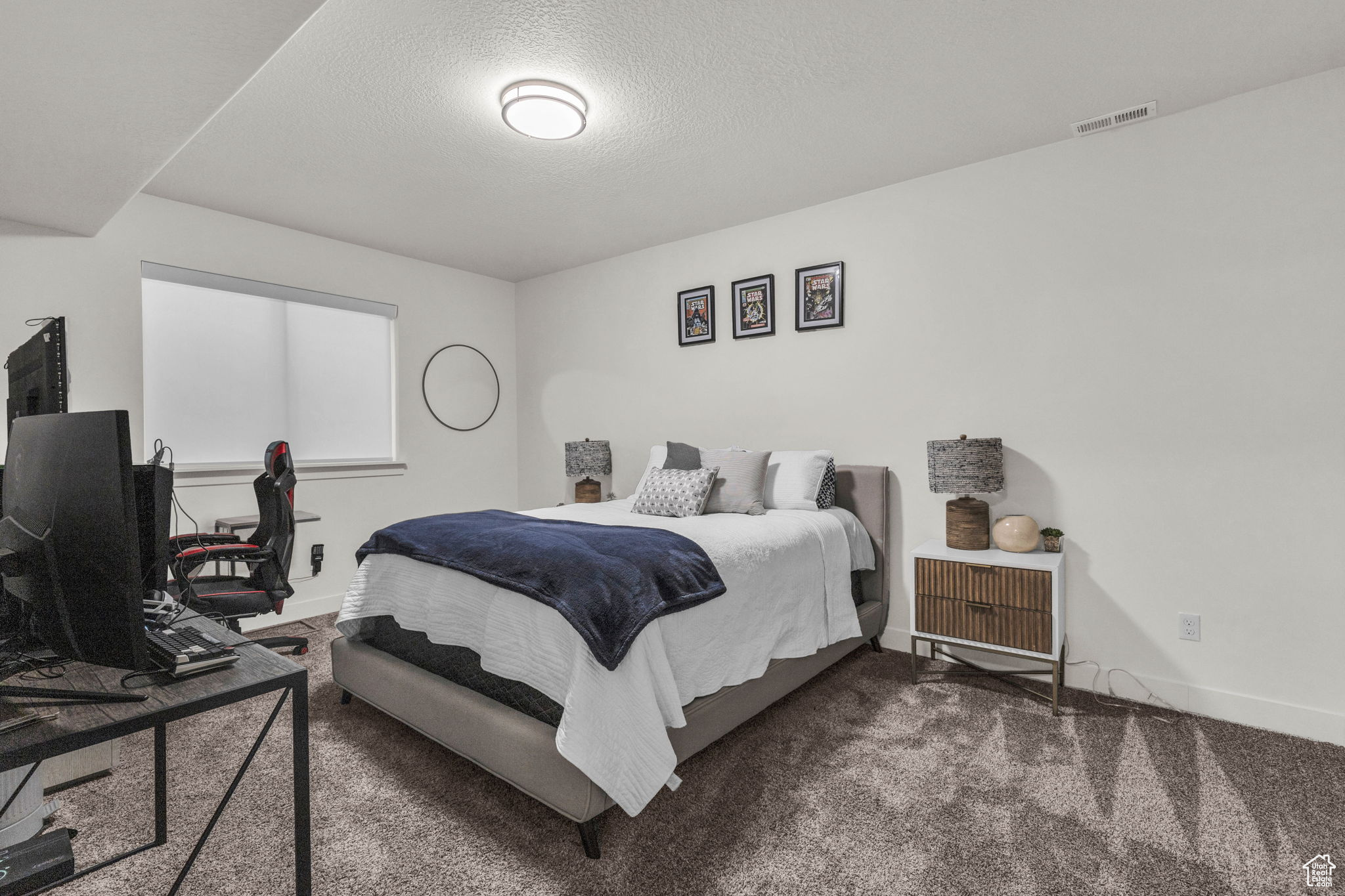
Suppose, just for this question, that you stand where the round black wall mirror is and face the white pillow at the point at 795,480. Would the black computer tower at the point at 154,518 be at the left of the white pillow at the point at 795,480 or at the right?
right

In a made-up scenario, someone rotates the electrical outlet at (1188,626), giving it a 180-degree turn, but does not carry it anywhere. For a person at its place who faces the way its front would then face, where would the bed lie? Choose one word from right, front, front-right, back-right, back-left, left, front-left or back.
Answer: back-left

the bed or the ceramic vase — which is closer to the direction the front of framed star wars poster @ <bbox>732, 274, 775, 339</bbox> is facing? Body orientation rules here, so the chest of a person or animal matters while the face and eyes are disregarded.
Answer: the bed

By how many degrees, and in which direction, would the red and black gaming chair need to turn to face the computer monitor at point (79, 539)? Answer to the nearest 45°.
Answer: approximately 90° to its left

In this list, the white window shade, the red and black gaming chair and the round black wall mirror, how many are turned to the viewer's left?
1

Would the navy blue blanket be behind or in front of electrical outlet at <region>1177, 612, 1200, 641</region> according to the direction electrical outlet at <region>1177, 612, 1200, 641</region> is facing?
in front

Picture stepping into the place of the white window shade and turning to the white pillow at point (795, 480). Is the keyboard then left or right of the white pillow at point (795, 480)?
right

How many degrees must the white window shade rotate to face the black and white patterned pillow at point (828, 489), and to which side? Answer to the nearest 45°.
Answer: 0° — it already faces it

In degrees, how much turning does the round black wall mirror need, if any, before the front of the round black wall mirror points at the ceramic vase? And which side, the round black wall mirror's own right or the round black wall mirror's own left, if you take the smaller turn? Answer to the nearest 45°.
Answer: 0° — it already faces it

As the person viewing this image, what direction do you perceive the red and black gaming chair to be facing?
facing to the left of the viewer

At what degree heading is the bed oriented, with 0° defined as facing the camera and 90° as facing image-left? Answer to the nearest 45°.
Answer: approximately 45°

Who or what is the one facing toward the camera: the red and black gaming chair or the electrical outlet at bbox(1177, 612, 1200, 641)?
the electrical outlet

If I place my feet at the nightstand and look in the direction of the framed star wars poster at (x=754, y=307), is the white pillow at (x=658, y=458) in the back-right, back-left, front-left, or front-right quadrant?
front-left

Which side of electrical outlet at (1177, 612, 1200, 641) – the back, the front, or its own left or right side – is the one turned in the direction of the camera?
front

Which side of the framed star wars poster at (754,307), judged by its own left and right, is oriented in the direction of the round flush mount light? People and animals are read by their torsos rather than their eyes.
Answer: front

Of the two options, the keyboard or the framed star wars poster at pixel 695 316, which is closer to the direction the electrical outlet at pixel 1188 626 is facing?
the keyboard

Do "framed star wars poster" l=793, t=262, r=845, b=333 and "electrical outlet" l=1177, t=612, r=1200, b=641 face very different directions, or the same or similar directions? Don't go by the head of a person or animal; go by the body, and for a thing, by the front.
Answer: same or similar directions

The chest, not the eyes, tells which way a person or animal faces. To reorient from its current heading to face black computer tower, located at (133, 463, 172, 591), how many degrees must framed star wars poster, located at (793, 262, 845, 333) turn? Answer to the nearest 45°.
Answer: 0° — it already faces it

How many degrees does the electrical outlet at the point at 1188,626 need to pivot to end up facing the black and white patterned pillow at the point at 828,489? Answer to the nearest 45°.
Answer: approximately 90° to its right

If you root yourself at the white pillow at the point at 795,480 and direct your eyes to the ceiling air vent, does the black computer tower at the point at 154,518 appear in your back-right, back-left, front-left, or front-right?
back-right

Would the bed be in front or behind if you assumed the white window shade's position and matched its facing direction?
in front

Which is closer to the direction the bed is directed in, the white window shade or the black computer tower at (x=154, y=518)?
the black computer tower
